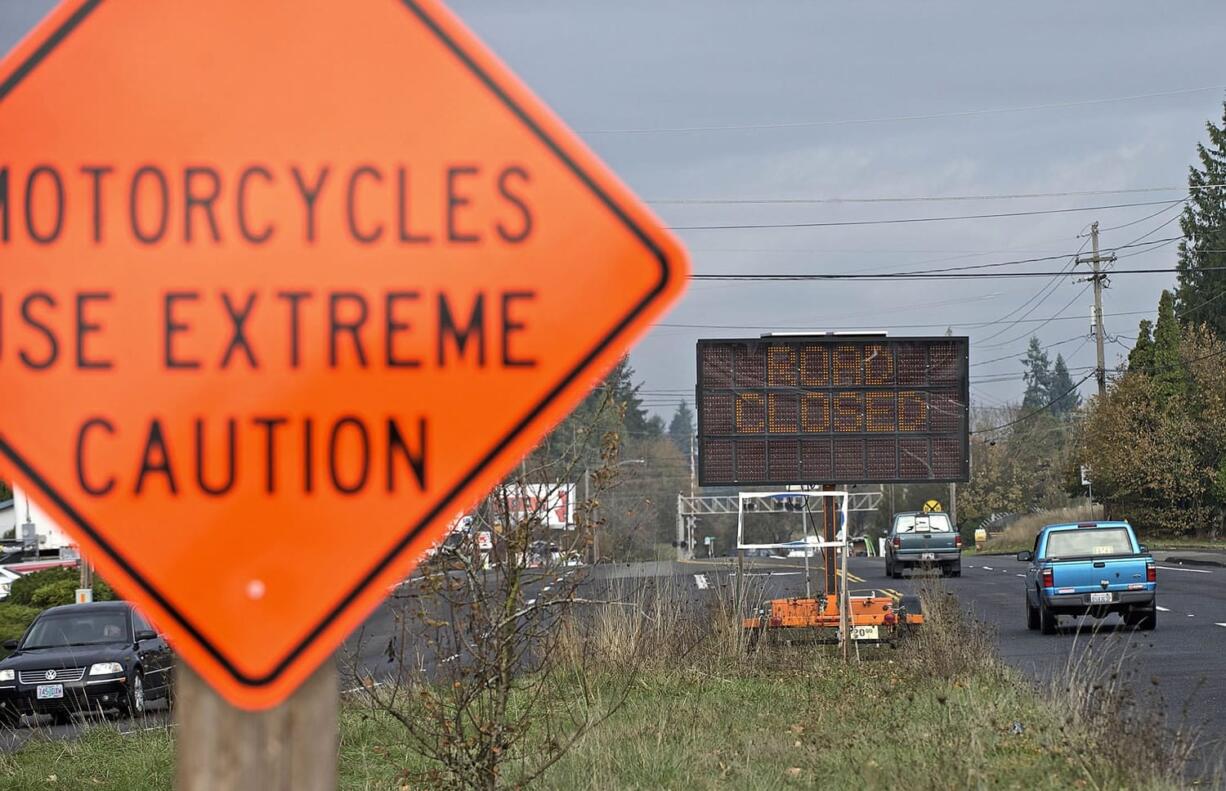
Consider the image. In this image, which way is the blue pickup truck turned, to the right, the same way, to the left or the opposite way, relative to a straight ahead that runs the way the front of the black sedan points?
the opposite way

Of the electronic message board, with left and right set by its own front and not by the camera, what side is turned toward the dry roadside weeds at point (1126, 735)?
front

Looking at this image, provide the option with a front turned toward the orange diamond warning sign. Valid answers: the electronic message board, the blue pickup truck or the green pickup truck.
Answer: the electronic message board

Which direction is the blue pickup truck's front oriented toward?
away from the camera

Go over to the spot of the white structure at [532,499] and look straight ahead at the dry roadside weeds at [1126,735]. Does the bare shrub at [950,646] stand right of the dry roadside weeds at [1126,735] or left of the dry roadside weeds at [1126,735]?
left

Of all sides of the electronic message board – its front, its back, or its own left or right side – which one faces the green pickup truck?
back

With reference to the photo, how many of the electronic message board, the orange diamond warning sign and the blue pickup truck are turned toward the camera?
2
